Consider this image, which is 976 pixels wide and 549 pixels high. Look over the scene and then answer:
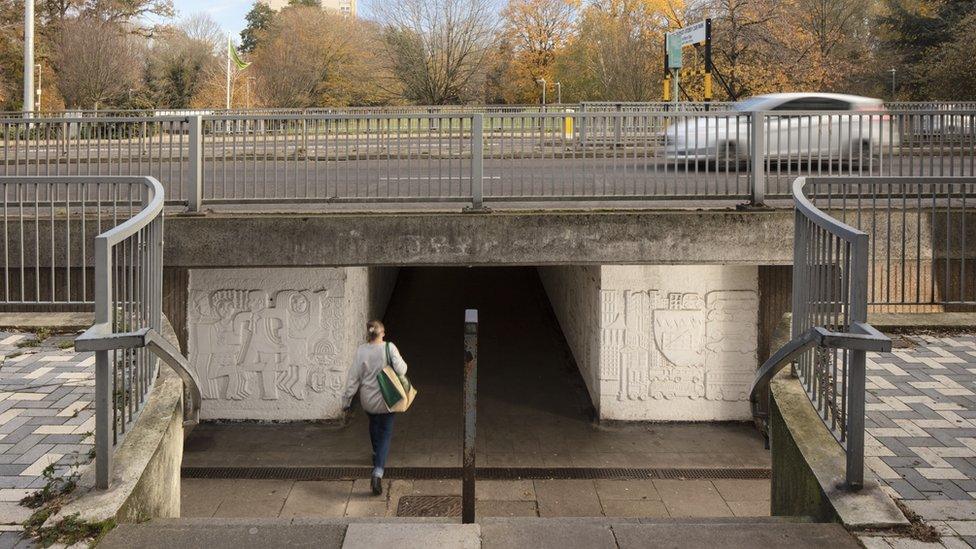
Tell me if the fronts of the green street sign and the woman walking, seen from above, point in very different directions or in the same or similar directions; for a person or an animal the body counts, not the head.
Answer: very different directions

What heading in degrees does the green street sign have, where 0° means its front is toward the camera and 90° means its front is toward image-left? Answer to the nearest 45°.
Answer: approximately 0°

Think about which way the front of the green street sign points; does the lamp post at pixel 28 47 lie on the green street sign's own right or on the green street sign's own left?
on the green street sign's own right

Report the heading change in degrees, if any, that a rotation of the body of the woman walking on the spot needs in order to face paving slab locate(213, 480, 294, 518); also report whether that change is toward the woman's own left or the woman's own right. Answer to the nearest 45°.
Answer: approximately 45° to the woman's own left

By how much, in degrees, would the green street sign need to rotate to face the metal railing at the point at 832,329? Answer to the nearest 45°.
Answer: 0° — it already faces it

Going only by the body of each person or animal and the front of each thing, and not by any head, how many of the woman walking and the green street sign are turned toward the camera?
1

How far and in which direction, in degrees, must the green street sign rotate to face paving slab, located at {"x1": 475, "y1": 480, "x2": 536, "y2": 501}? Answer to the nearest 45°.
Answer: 0° — it already faces it

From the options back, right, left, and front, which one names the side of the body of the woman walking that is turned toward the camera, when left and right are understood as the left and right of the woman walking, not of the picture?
back

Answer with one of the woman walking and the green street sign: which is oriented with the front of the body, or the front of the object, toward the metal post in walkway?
the green street sign

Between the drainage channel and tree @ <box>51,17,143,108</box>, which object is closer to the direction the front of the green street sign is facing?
the drainage channel
